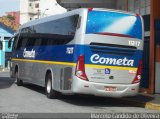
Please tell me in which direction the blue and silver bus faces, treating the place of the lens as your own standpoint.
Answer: facing away from the viewer and to the left of the viewer
